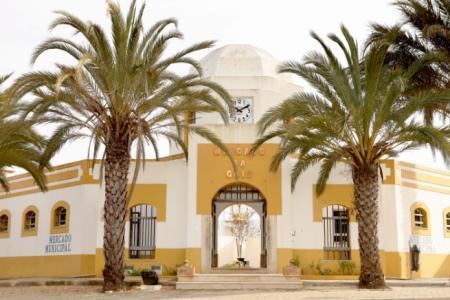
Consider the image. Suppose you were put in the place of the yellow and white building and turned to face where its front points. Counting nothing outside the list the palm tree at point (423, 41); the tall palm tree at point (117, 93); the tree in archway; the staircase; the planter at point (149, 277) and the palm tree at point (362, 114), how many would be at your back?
1

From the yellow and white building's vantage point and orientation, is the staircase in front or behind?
in front

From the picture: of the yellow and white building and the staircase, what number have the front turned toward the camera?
2

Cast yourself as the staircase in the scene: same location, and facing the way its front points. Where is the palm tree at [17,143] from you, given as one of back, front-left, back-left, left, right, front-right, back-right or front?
right

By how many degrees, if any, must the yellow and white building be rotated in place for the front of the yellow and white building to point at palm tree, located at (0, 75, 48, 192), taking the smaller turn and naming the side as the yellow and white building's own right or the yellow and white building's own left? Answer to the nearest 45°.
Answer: approximately 45° to the yellow and white building's own right

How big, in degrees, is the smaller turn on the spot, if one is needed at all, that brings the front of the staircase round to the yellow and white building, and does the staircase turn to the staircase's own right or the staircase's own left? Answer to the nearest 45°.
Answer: approximately 180°

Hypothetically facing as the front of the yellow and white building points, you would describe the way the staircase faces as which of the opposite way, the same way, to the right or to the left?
the same way

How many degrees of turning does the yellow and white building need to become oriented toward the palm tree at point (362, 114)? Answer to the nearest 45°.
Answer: approximately 45° to its left

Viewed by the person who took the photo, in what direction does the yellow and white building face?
facing the viewer

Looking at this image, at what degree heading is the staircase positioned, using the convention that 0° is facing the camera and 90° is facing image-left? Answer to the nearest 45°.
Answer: approximately 0°

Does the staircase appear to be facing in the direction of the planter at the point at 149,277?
no
